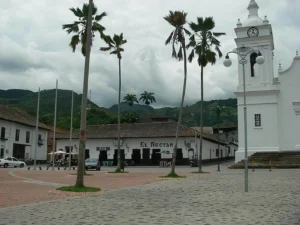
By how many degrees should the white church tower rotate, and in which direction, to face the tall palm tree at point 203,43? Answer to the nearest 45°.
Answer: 0° — it already faces it

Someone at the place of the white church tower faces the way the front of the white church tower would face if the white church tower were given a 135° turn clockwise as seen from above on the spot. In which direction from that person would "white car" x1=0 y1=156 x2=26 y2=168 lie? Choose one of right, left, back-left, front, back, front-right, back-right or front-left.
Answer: front-left

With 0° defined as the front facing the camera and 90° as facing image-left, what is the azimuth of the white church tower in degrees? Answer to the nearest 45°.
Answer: approximately 0°

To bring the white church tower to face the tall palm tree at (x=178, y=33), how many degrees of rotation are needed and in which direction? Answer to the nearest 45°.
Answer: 0° — it already faces it
